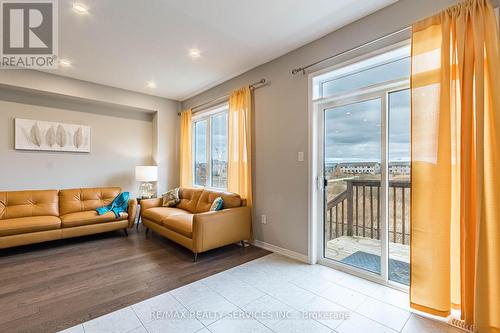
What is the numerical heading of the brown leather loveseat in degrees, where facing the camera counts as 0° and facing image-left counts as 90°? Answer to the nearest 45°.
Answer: approximately 45°

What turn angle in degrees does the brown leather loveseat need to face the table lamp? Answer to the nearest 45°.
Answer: approximately 90° to its right

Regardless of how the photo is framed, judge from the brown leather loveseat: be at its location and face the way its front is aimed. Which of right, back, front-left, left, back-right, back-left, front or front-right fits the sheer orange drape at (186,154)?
back-right

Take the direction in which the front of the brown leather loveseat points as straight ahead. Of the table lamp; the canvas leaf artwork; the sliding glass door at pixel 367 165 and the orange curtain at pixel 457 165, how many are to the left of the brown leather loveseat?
2

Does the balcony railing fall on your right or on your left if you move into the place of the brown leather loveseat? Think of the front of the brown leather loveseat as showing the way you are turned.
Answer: on your left

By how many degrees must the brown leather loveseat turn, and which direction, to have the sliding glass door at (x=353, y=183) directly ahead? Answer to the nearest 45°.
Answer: approximately 90° to its left

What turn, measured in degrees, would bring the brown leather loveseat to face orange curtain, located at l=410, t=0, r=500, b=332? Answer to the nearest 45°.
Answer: approximately 90° to its left

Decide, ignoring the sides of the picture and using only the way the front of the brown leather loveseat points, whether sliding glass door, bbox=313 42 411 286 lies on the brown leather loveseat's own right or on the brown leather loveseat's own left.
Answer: on the brown leather loveseat's own left

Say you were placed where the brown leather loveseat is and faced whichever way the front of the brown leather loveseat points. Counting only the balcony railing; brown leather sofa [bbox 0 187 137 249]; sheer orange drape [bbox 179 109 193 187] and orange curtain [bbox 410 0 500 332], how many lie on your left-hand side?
2

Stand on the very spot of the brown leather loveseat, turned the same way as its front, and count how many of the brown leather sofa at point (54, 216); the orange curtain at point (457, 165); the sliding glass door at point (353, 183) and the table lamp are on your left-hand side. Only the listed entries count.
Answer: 2
